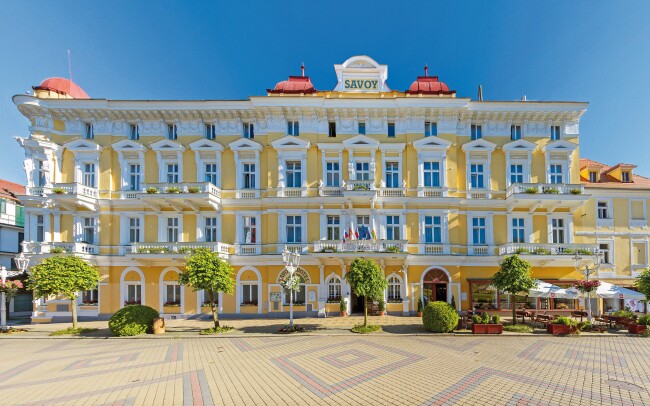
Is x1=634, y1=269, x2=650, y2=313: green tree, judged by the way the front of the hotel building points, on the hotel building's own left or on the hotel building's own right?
on the hotel building's own left

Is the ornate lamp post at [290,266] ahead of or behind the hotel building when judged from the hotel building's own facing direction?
ahead

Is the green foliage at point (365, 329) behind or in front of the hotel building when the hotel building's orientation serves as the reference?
in front

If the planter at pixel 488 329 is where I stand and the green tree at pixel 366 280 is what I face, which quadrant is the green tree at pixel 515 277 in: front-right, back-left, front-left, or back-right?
back-right

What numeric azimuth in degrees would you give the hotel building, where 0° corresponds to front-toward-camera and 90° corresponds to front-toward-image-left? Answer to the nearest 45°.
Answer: approximately 0°
